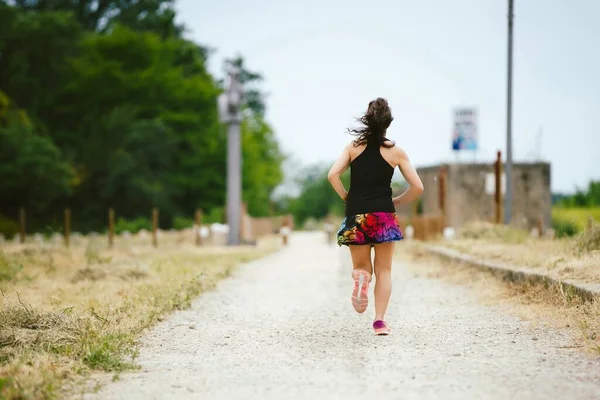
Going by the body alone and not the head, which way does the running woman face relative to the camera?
away from the camera

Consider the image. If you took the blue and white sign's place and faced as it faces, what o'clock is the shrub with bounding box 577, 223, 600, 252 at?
The shrub is roughly at 12 o'clock from the blue and white sign.

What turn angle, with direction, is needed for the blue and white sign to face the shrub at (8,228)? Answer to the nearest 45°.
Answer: approximately 90° to its right

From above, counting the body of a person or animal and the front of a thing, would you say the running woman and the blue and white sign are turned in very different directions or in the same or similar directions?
very different directions

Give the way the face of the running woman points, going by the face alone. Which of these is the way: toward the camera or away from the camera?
away from the camera

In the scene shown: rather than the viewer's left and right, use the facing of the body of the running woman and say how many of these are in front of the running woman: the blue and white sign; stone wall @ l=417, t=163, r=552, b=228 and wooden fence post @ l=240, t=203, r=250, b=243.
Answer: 3

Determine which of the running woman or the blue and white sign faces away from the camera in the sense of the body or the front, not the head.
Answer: the running woman

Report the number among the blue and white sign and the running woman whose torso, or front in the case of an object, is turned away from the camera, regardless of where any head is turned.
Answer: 1

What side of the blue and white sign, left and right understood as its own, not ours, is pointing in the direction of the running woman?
front

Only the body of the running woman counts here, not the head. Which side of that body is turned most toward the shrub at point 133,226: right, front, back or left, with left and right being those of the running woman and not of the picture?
front

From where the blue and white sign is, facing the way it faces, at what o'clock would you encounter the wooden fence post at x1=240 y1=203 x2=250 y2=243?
The wooden fence post is roughly at 2 o'clock from the blue and white sign.

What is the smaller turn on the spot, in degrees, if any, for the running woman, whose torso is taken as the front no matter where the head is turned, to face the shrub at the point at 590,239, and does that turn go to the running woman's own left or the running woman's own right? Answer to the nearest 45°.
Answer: approximately 45° to the running woman's own right

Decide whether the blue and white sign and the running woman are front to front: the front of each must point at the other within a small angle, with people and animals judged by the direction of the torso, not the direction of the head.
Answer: yes

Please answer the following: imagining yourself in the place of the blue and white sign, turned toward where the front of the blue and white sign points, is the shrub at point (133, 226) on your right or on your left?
on your right

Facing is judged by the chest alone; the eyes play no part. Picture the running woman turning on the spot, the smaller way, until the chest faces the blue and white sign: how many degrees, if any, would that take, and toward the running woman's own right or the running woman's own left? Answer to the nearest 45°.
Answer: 0° — they already face it
